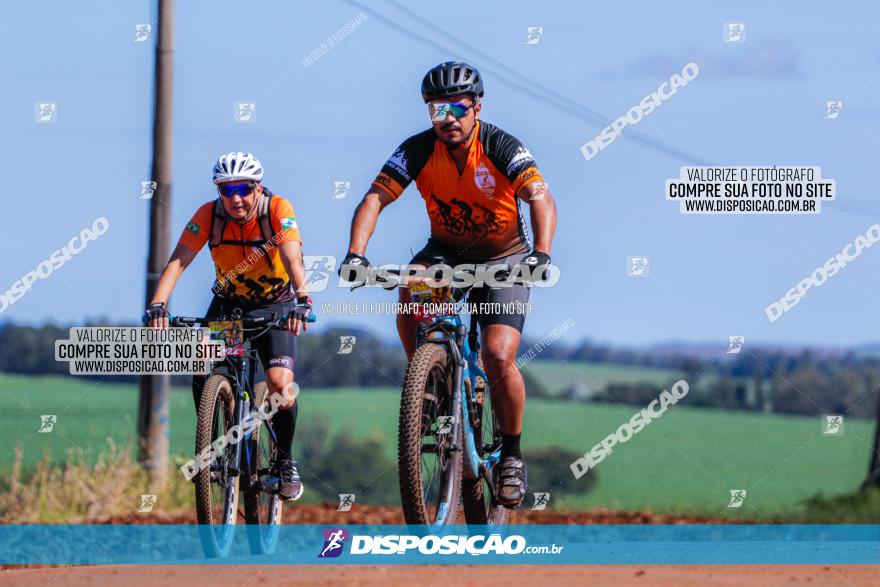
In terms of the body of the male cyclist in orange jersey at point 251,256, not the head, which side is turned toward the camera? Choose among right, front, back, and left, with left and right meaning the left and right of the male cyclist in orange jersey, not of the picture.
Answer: front

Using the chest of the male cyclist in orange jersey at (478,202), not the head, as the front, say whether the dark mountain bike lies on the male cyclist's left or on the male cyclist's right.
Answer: on the male cyclist's right

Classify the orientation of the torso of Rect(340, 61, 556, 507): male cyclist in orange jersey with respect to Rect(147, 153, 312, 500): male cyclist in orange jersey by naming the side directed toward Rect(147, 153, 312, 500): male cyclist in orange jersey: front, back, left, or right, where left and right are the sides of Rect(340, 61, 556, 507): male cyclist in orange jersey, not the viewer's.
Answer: back

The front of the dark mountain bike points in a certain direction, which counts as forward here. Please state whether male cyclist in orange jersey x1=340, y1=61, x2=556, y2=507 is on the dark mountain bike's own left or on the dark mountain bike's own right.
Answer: on the dark mountain bike's own left

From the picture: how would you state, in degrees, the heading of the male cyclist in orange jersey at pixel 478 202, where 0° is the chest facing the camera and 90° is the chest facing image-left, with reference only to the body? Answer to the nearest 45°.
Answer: approximately 0°
